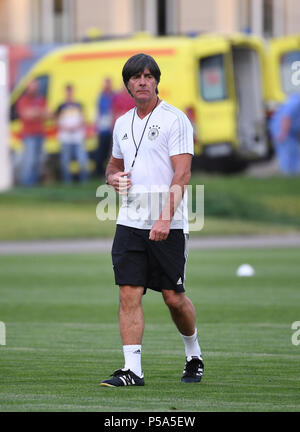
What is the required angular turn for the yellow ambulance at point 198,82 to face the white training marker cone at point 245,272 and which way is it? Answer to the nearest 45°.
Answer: approximately 135° to its left

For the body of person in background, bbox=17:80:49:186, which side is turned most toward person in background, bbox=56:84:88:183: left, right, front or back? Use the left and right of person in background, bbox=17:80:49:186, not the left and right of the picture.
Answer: left

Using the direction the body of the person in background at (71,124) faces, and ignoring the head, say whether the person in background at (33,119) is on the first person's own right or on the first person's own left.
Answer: on the first person's own right

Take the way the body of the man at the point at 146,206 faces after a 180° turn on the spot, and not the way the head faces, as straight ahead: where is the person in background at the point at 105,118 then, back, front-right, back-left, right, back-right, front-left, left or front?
front-left

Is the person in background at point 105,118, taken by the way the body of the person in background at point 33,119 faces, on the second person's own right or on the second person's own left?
on the second person's own left

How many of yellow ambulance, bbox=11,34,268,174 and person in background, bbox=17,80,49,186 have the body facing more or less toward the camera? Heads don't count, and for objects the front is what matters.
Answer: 1

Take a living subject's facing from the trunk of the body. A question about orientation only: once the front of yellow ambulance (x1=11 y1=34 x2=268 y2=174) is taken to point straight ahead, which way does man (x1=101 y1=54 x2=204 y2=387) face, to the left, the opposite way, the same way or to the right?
to the left

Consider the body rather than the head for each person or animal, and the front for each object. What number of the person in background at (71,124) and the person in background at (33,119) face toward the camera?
2

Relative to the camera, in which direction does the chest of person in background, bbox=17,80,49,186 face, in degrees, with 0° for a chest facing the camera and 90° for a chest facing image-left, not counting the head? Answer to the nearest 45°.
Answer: approximately 0°

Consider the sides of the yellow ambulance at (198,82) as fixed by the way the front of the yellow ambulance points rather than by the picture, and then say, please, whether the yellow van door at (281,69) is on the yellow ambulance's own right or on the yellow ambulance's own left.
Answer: on the yellow ambulance's own right

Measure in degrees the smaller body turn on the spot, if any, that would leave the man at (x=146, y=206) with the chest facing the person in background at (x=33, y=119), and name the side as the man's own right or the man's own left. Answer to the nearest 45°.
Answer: approximately 135° to the man's own right
